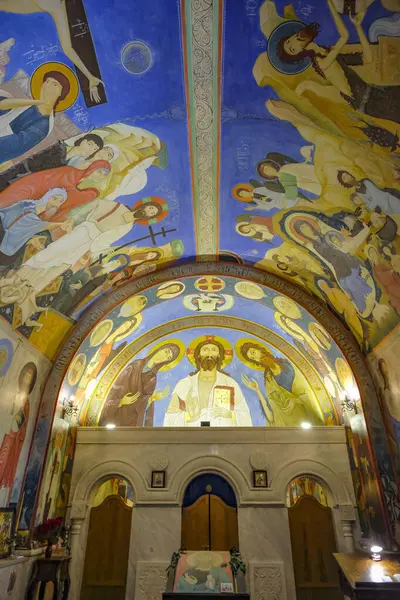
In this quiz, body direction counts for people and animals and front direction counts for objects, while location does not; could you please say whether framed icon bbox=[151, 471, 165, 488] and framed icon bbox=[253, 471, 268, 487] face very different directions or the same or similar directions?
same or similar directions

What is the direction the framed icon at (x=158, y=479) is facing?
toward the camera

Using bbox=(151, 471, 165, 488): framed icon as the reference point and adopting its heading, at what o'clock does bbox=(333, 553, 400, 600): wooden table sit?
The wooden table is roughly at 11 o'clock from the framed icon.

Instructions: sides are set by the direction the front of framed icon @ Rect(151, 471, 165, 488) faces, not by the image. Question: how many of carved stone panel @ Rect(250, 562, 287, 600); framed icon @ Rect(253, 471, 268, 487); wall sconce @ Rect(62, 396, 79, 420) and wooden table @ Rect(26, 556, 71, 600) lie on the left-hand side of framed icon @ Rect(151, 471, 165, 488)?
2

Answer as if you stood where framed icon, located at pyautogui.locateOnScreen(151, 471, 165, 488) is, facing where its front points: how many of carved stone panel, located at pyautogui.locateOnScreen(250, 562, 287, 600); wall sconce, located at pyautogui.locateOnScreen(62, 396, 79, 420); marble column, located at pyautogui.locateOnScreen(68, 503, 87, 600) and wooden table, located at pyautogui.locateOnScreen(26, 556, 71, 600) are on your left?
1

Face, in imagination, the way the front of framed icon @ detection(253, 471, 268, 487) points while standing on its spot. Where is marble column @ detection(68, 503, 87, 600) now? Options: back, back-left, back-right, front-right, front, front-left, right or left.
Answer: right

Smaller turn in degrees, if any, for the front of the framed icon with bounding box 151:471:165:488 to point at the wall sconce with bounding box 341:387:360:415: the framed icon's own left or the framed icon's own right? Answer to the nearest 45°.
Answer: approximately 90° to the framed icon's own left

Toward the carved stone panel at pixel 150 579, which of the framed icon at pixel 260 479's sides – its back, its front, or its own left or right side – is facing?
right

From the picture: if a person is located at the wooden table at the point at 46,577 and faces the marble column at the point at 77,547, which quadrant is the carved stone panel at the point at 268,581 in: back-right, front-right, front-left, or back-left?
front-right

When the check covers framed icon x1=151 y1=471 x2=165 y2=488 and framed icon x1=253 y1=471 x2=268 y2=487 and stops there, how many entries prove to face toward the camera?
2

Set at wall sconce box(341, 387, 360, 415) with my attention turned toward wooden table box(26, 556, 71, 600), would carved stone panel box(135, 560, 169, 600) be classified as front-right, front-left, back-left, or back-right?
front-right

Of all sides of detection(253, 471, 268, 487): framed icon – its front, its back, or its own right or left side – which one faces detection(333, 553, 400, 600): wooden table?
front

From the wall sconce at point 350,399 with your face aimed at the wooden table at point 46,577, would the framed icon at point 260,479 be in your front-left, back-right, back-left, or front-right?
front-right

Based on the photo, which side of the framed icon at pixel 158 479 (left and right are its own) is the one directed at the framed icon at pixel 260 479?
left
